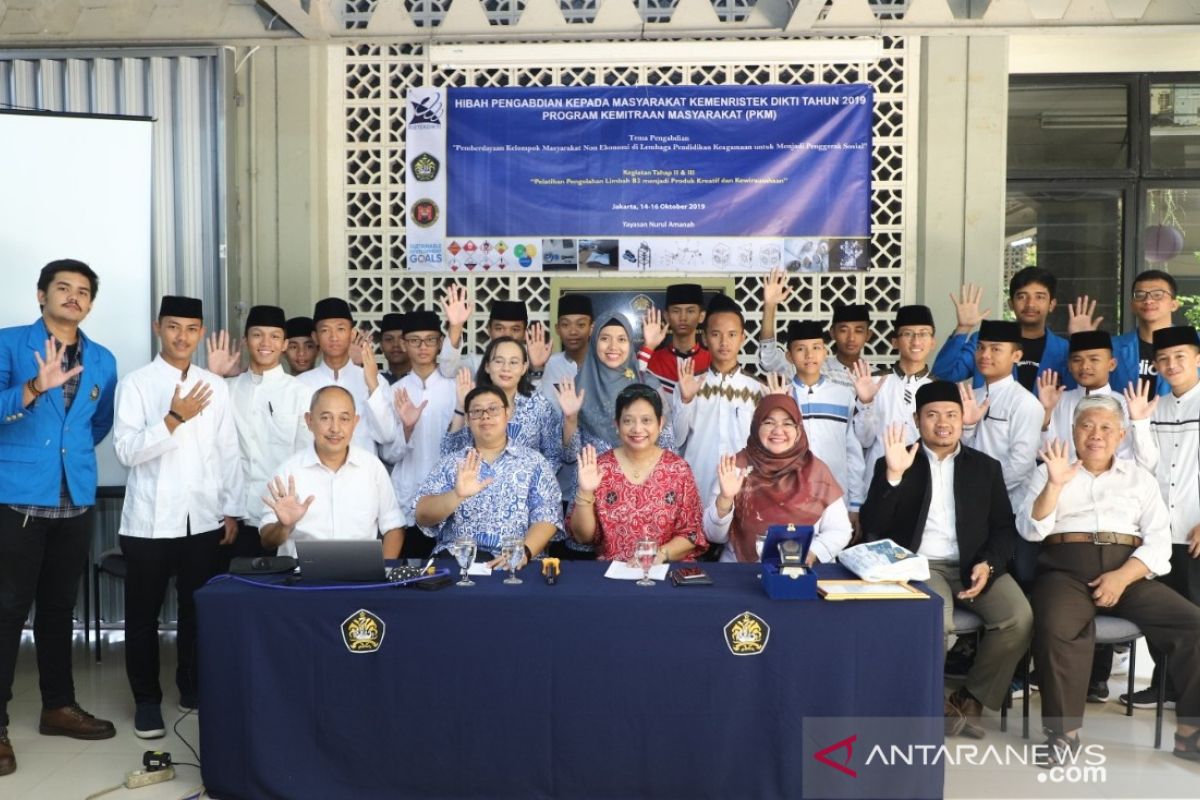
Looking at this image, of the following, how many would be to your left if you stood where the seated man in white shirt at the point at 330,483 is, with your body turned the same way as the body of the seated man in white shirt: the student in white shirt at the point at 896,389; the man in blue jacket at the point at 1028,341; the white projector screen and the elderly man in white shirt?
3

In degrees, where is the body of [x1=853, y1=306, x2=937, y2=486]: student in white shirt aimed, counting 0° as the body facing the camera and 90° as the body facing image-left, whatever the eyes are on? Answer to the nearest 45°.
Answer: approximately 0°

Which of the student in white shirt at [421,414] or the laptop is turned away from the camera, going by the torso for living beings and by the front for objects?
the laptop

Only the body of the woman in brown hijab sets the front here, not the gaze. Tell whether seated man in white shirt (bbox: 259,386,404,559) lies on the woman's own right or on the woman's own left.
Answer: on the woman's own right

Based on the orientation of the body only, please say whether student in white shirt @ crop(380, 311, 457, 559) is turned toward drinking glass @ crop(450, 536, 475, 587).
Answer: yes

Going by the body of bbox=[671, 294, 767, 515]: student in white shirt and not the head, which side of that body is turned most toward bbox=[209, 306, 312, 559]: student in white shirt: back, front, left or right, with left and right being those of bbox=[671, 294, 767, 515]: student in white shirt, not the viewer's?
right

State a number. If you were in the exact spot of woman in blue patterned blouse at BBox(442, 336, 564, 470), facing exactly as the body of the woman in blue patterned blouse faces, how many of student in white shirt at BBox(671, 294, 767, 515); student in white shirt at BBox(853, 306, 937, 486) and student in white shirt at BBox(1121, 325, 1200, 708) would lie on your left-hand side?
3

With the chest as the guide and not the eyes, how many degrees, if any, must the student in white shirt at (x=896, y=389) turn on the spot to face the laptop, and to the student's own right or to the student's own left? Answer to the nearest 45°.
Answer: approximately 45° to the student's own right
